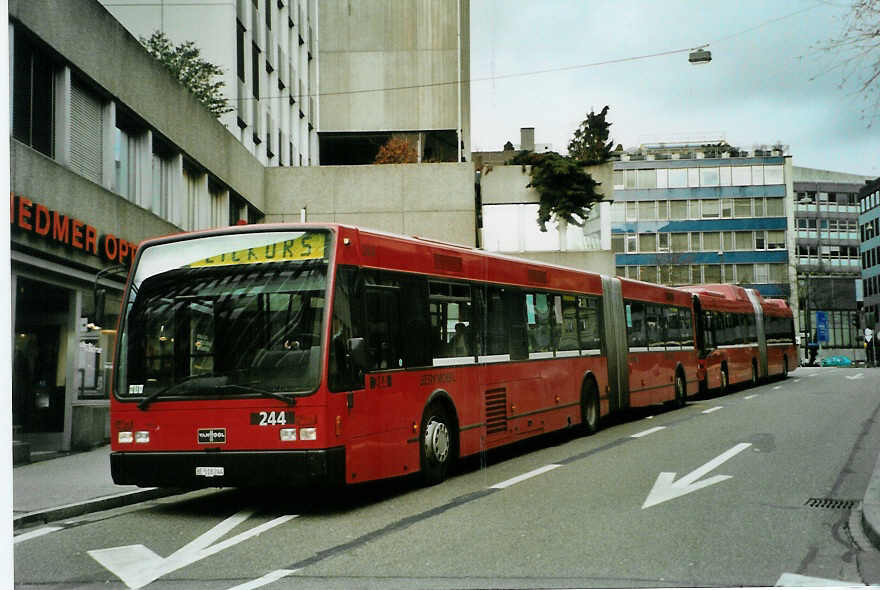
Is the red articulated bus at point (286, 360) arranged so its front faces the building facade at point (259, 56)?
no

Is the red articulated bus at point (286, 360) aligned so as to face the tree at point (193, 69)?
no

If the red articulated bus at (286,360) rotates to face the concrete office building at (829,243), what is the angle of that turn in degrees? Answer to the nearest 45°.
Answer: approximately 135° to its left

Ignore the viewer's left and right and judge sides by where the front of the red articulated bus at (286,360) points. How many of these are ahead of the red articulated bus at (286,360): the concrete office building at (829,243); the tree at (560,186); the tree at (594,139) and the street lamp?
0

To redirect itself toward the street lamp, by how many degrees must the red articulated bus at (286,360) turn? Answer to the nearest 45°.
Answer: approximately 135° to its left

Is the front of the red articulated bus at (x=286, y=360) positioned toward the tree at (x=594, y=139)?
no

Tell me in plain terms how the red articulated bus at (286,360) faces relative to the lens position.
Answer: facing the viewer and to the left of the viewer

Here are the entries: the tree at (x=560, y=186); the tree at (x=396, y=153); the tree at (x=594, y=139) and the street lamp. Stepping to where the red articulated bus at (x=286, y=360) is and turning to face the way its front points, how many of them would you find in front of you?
0

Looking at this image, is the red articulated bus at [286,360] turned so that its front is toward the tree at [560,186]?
no

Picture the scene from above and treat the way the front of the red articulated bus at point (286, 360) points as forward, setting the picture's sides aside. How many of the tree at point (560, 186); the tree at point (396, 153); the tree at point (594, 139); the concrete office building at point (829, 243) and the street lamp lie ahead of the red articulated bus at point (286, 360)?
0

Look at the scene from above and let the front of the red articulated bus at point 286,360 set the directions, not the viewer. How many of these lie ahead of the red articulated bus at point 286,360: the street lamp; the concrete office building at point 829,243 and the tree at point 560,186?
0

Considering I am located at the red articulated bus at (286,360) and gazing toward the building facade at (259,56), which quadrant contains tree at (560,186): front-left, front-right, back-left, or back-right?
front-right

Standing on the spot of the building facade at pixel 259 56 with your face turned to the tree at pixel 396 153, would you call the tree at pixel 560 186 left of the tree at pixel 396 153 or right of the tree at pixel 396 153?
right
